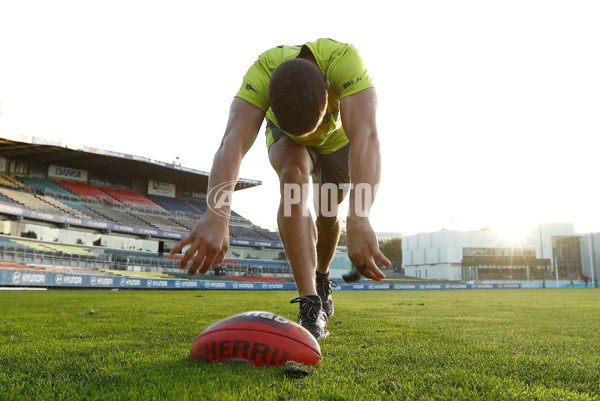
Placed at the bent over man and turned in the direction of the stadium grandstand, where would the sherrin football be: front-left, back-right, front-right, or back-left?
back-left

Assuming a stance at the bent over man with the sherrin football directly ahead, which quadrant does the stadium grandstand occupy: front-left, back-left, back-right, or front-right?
back-right

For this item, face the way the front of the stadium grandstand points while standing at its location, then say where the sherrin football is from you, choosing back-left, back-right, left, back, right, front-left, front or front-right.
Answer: front-right

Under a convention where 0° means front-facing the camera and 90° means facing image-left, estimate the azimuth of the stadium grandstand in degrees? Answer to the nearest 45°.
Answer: approximately 315°

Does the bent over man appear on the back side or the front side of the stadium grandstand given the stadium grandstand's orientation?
on the front side
